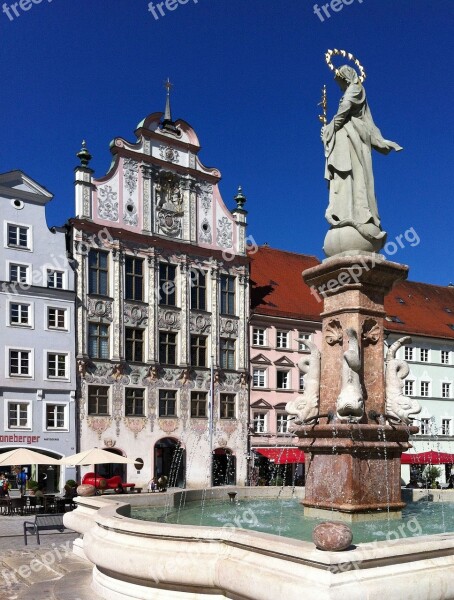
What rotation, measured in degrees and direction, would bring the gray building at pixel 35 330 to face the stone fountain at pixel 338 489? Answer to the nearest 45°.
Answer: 0° — it already faces it

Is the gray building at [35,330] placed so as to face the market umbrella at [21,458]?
yes

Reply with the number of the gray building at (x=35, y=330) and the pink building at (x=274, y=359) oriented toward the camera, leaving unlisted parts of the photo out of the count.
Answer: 2

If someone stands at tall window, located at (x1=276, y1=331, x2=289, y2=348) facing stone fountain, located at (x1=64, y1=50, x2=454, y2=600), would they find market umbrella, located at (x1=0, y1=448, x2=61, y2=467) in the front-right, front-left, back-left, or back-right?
front-right

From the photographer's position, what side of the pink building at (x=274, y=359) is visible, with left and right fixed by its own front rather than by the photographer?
front

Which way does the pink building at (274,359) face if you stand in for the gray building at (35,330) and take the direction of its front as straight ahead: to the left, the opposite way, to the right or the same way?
the same way

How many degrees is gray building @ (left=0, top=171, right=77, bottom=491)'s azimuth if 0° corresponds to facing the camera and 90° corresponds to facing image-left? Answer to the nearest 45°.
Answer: approximately 0°

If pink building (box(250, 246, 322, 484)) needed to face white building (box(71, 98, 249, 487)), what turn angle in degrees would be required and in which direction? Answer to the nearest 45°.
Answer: approximately 45° to its right

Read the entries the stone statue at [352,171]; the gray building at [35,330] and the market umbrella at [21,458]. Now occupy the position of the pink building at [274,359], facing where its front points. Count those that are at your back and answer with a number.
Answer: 0

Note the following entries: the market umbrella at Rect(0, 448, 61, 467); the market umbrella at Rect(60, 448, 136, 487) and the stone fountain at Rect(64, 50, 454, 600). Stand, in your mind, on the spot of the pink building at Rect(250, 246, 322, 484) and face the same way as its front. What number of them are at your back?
0
